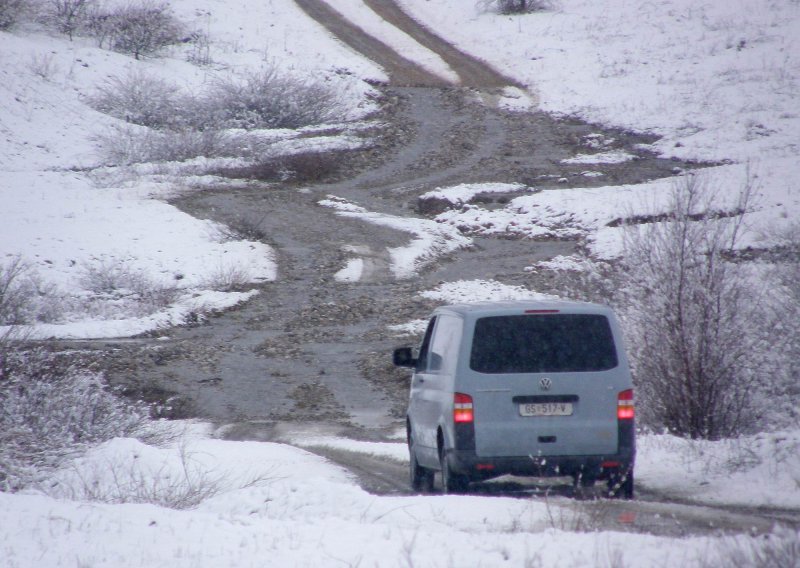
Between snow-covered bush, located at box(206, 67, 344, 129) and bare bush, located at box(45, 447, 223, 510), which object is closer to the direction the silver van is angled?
the snow-covered bush

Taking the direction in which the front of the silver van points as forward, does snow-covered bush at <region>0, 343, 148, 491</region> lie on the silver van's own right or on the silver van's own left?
on the silver van's own left

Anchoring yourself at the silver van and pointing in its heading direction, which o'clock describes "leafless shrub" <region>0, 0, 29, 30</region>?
The leafless shrub is roughly at 11 o'clock from the silver van.

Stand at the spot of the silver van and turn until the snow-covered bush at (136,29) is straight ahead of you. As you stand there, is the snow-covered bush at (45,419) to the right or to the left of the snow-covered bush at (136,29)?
left

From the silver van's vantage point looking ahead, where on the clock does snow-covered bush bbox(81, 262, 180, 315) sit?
The snow-covered bush is roughly at 11 o'clock from the silver van.

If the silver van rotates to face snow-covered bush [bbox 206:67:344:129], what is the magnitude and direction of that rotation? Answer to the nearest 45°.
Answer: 0° — it already faces it

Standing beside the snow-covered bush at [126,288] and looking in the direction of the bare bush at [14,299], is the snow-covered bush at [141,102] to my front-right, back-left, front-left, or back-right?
back-right

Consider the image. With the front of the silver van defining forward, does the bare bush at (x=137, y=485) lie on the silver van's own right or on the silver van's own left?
on the silver van's own left

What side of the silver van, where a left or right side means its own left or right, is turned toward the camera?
back

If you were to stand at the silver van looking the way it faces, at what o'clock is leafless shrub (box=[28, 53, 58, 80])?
The leafless shrub is roughly at 11 o'clock from the silver van.
